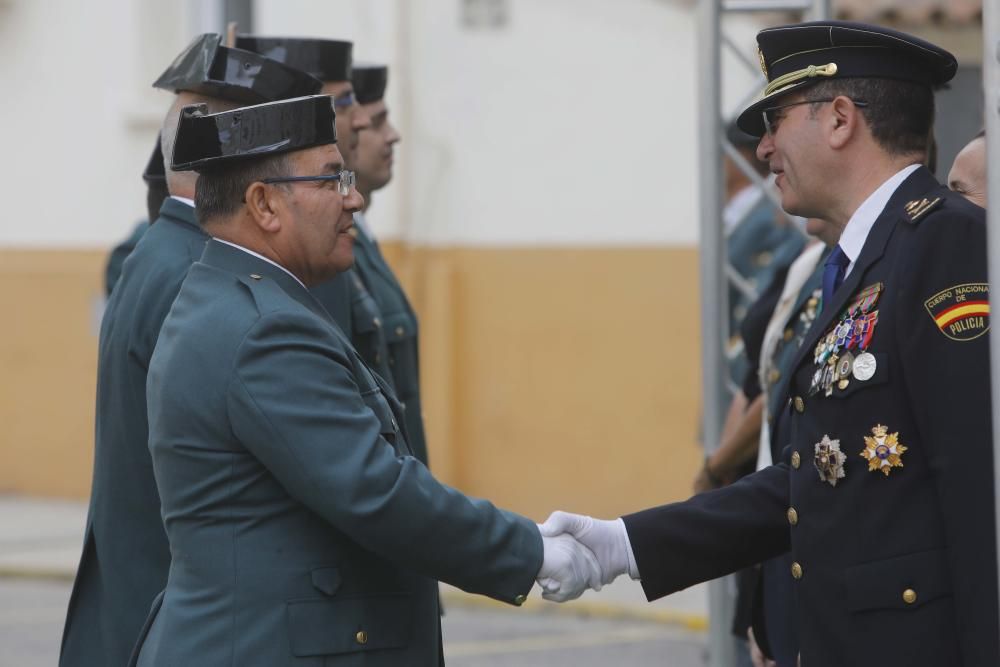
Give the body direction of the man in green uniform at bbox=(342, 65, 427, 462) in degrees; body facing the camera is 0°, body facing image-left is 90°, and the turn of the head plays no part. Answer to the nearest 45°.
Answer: approximately 270°

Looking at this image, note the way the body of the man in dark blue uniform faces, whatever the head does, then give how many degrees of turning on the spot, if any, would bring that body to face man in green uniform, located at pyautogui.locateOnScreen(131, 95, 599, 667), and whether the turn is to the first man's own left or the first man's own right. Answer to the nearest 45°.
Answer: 0° — they already face them

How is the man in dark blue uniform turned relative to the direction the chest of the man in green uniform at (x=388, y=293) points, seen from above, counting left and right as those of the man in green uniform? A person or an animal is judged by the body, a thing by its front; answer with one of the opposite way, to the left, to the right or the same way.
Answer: the opposite way

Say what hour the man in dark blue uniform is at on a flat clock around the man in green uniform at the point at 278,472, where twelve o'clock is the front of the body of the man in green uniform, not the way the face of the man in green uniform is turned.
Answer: The man in dark blue uniform is roughly at 12 o'clock from the man in green uniform.

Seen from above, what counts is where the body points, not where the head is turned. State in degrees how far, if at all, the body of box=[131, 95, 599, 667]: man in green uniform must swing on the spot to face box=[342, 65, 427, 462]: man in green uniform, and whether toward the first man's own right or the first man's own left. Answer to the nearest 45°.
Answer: approximately 90° to the first man's own left

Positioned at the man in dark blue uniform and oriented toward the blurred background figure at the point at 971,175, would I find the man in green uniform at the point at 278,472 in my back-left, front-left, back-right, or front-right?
back-left

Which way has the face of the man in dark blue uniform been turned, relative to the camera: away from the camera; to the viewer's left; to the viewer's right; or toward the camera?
to the viewer's left

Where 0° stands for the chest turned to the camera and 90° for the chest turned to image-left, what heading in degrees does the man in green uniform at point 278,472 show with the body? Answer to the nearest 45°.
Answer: approximately 270°

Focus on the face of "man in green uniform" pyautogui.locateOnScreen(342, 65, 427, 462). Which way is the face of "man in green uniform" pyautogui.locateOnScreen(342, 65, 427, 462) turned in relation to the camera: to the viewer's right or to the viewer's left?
to the viewer's right

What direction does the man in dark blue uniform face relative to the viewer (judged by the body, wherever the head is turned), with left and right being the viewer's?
facing to the left of the viewer
